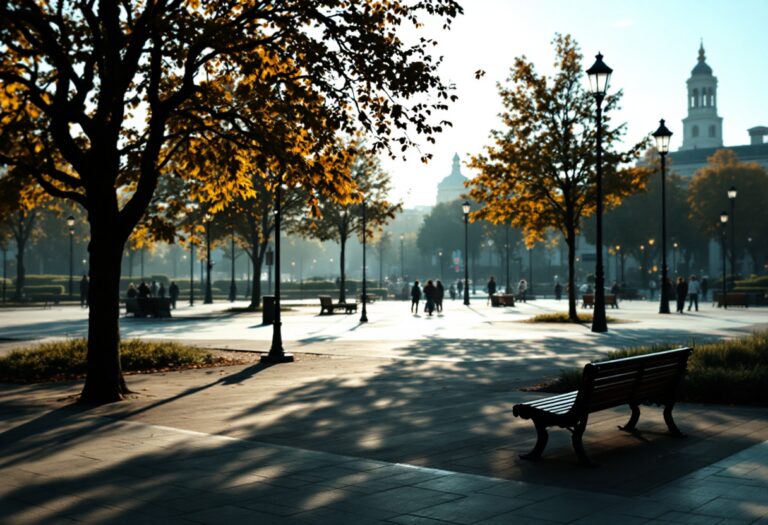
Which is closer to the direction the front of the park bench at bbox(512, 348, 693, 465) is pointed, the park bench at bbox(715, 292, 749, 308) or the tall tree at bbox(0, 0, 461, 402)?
the tall tree

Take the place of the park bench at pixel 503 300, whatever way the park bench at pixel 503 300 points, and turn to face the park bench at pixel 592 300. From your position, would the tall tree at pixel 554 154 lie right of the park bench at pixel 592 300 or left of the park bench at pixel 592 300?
right

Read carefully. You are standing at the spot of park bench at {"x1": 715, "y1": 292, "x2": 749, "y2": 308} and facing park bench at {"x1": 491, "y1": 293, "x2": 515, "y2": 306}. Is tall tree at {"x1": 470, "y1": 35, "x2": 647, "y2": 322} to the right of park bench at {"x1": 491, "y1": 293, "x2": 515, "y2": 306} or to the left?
left
